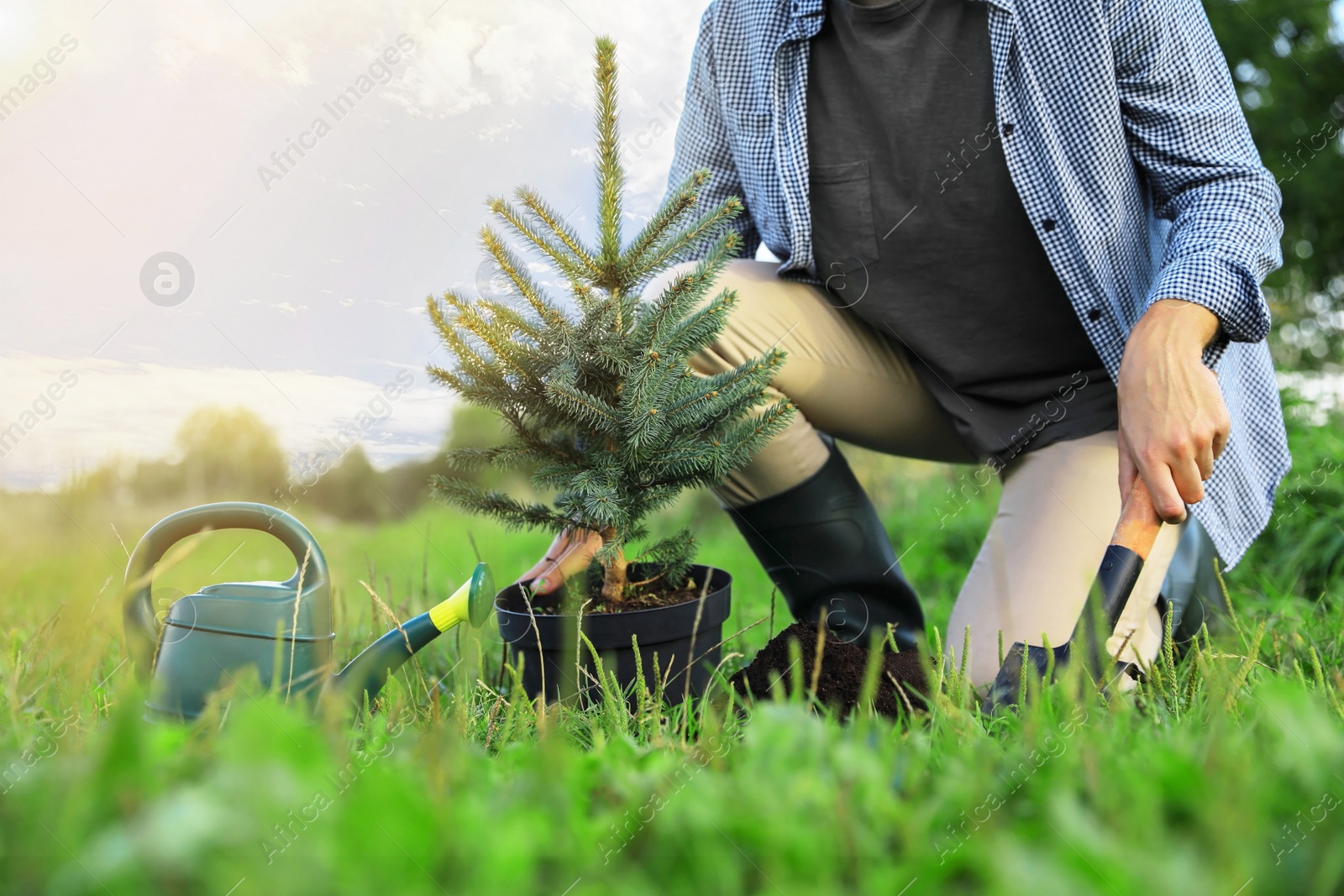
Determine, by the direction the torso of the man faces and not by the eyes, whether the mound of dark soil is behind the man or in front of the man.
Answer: in front

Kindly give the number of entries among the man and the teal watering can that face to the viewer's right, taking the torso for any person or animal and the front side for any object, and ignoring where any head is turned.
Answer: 1

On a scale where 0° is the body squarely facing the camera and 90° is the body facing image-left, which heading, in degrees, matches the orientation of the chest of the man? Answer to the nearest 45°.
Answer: approximately 45°

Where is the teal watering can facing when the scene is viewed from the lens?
facing to the right of the viewer

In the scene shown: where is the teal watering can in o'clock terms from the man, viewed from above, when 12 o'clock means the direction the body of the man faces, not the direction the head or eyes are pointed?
The teal watering can is roughly at 2 o'clock from the man.

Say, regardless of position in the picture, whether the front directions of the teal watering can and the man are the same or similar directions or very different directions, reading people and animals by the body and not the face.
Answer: very different directions

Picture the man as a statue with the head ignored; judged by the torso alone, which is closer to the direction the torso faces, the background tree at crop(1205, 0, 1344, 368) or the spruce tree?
the spruce tree
